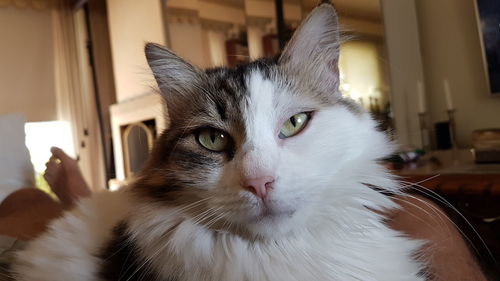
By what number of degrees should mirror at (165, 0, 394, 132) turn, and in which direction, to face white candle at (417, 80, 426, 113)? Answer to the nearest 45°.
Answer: approximately 90° to its left

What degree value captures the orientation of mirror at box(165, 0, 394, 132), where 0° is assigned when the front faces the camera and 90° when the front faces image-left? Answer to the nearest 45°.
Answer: approximately 0°

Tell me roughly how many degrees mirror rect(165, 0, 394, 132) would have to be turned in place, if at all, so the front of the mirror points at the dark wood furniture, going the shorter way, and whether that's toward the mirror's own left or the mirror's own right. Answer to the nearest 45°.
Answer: approximately 45° to the mirror's own left

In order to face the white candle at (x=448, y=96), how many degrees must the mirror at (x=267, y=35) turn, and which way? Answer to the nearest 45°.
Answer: approximately 90° to its left

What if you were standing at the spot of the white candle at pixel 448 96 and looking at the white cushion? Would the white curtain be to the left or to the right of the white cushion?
right

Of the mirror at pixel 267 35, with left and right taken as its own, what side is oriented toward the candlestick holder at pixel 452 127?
left

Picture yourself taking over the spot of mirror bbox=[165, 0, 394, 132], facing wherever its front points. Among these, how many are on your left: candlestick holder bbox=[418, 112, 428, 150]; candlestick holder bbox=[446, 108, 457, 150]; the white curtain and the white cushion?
2

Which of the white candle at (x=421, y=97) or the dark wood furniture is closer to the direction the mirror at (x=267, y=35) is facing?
the dark wood furniture

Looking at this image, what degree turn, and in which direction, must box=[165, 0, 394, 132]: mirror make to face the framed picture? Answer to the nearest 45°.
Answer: approximately 90° to its left

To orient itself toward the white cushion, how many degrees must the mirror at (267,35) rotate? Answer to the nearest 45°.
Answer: approximately 45° to its right
